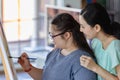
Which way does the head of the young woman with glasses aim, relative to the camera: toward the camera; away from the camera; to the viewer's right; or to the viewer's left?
to the viewer's left

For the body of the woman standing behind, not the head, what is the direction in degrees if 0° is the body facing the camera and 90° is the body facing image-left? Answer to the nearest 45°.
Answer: approximately 45°
